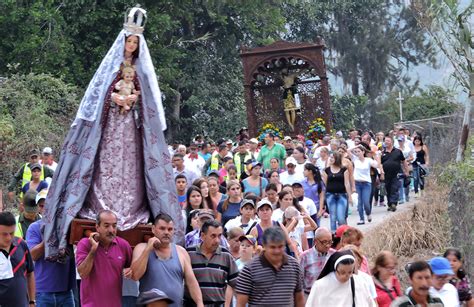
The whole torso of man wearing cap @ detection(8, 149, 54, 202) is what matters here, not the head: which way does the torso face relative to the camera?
toward the camera

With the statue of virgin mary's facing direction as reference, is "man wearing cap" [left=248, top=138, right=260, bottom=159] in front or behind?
behind

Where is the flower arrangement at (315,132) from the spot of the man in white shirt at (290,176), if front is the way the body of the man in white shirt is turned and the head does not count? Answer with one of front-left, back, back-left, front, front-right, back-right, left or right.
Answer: back

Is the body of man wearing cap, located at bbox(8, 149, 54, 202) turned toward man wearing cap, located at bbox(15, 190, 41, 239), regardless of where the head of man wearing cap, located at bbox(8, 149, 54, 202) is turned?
yes

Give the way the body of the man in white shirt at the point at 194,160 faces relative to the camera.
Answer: toward the camera

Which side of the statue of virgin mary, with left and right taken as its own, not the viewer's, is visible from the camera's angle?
front

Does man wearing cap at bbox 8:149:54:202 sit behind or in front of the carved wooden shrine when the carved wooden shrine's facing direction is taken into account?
in front

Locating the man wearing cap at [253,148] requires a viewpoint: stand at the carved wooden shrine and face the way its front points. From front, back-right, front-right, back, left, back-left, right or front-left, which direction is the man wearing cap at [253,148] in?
front

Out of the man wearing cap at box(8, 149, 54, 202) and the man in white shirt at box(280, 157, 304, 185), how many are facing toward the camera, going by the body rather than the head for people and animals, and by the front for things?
2

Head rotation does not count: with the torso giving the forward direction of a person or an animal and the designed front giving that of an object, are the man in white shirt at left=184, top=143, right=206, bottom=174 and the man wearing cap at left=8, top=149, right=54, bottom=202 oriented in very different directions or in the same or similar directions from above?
same or similar directions
